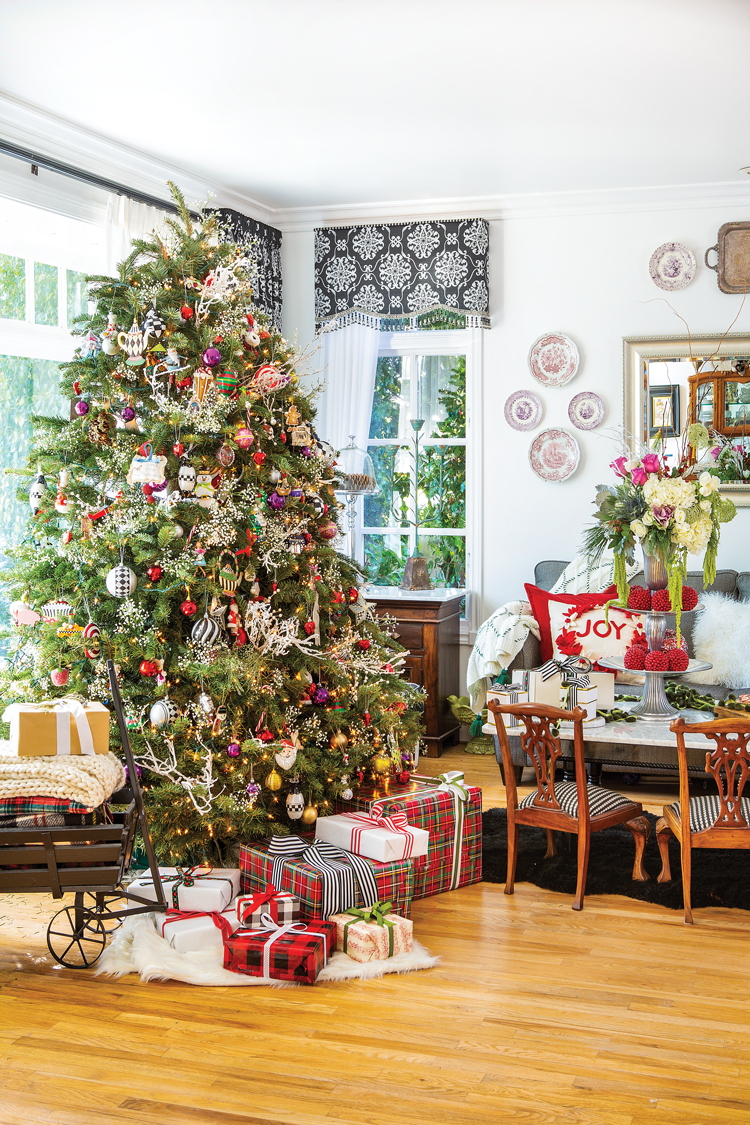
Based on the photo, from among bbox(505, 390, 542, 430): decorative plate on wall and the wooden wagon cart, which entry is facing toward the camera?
the decorative plate on wall

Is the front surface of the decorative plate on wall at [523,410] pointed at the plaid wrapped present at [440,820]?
yes

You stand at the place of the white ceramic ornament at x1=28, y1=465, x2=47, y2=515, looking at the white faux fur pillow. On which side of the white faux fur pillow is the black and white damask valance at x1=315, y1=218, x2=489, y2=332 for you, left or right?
left

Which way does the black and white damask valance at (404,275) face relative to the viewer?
toward the camera

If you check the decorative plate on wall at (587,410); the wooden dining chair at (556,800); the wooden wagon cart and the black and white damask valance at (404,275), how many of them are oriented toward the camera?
2

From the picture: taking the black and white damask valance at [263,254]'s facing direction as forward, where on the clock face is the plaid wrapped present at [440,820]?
The plaid wrapped present is roughly at 1 o'clock from the black and white damask valance.

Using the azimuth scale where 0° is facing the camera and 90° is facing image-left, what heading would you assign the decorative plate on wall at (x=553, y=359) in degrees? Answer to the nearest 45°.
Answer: approximately 0°

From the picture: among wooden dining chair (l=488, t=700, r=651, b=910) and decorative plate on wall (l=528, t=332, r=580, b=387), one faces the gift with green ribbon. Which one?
the decorative plate on wall

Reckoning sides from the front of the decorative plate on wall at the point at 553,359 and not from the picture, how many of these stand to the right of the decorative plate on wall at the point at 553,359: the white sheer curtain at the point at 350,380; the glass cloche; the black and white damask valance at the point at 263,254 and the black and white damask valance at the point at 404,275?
4

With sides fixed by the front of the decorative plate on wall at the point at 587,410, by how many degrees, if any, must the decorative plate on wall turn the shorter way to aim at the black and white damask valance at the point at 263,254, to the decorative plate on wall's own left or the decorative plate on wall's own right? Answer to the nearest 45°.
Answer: approximately 90° to the decorative plate on wall's own right

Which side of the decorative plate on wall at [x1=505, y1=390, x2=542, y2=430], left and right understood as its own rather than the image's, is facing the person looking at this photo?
front

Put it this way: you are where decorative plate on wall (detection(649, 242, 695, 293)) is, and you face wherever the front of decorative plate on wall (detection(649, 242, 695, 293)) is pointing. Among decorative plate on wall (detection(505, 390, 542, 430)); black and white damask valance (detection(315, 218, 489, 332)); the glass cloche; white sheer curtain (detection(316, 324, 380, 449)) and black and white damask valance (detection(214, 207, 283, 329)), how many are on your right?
5

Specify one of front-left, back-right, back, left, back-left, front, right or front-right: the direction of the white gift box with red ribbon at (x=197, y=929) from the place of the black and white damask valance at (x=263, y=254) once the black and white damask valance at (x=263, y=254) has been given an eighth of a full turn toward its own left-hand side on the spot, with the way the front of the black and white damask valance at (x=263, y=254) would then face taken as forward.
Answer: right

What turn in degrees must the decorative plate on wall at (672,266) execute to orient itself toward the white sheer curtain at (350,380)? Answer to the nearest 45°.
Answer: approximately 90° to its right

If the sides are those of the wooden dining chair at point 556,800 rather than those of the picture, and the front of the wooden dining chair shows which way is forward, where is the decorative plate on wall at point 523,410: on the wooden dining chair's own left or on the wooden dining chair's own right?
on the wooden dining chair's own left

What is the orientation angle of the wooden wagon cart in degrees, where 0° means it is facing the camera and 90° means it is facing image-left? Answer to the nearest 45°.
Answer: approximately 270°

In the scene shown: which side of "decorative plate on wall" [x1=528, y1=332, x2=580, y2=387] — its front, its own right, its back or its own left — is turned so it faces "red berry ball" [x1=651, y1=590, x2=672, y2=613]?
front

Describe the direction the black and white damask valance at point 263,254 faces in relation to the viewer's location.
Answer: facing the viewer and to the right of the viewer

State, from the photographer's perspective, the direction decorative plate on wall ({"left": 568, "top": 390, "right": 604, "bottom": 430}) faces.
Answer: facing the viewer
